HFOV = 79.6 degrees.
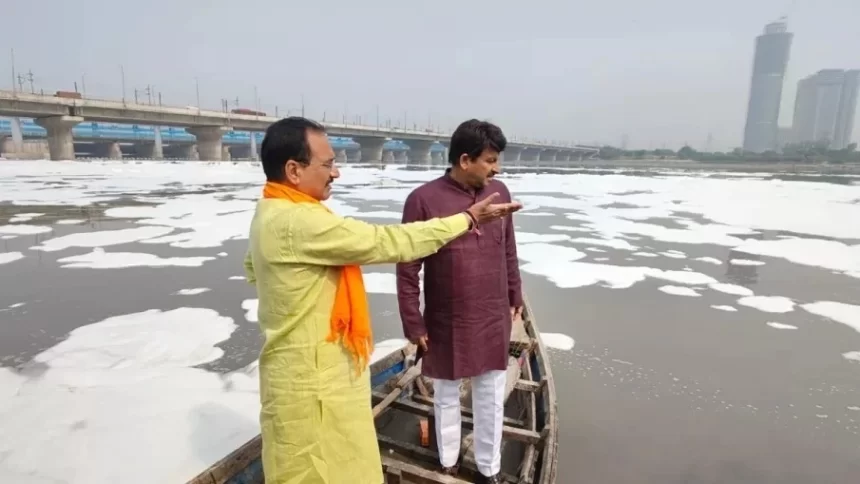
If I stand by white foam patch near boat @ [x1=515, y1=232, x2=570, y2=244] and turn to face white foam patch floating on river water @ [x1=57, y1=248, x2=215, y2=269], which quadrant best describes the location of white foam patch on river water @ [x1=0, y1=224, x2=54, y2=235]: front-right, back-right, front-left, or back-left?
front-right

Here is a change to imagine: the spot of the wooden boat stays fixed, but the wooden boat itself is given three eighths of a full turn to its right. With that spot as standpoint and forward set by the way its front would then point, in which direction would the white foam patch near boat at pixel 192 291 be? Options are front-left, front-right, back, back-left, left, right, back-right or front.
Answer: back-right

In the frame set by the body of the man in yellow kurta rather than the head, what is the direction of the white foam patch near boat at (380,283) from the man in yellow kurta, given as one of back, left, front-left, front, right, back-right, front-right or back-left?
left

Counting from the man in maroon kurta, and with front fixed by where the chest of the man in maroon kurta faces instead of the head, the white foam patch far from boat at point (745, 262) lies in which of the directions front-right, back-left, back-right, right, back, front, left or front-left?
left

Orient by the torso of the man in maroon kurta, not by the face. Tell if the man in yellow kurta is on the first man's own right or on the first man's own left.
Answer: on the first man's own right

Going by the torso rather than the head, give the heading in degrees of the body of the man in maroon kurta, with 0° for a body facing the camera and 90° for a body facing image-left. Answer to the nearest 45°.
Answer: approximately 315°

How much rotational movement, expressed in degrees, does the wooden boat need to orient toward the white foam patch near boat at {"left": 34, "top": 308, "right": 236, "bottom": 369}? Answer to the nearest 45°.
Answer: approximately 90° to its left

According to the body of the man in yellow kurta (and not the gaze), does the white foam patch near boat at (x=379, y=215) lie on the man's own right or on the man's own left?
on the man's own left

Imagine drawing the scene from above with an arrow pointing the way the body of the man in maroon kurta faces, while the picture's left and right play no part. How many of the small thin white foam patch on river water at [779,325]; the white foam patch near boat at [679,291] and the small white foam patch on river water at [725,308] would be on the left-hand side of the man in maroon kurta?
3

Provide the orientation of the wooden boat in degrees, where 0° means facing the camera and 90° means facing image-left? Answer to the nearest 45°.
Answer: approximately 225°

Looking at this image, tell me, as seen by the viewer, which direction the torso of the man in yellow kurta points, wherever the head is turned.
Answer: to the viewer's right

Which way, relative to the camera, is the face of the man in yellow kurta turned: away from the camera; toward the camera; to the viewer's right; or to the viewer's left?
to the viewer's right

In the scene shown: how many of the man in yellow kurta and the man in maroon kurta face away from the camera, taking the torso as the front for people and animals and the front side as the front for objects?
0

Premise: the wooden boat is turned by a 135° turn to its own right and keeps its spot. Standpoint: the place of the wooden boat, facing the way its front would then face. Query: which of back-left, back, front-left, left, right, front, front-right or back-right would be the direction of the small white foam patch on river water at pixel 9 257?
back-right

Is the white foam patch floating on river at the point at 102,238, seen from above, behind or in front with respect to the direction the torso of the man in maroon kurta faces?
behind

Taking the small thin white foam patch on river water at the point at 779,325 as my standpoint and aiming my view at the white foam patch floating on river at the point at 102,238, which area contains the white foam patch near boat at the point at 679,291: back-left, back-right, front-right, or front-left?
front-right
